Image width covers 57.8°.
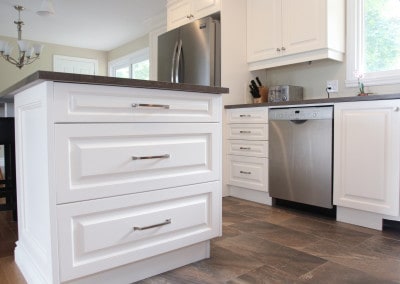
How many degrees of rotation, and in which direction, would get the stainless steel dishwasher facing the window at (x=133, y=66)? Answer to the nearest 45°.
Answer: approximately 90° to its right

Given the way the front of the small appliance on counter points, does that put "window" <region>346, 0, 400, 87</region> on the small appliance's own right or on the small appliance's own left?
on the small appliance's own left

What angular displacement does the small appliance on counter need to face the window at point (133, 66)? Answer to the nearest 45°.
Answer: approximately 90° to its right

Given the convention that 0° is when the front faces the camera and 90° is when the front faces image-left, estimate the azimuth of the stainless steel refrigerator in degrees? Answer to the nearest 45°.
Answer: approximately 45°

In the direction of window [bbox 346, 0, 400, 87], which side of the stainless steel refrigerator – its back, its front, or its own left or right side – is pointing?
left

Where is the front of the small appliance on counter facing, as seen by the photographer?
facing the viewer and to the left of the viewer

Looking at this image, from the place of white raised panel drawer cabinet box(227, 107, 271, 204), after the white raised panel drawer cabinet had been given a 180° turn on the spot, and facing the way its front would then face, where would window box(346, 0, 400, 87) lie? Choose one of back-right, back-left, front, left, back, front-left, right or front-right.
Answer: front-right

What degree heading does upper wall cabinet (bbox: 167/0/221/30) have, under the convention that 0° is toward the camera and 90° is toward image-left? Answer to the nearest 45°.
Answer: approximately 45°

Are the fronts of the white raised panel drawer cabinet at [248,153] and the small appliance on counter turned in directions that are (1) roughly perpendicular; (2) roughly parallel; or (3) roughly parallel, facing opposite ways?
roughly parallel

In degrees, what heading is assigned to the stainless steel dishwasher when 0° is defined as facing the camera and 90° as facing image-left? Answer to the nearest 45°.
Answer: approximately 45°

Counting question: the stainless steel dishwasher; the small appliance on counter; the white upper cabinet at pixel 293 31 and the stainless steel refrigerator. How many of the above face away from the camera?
0
